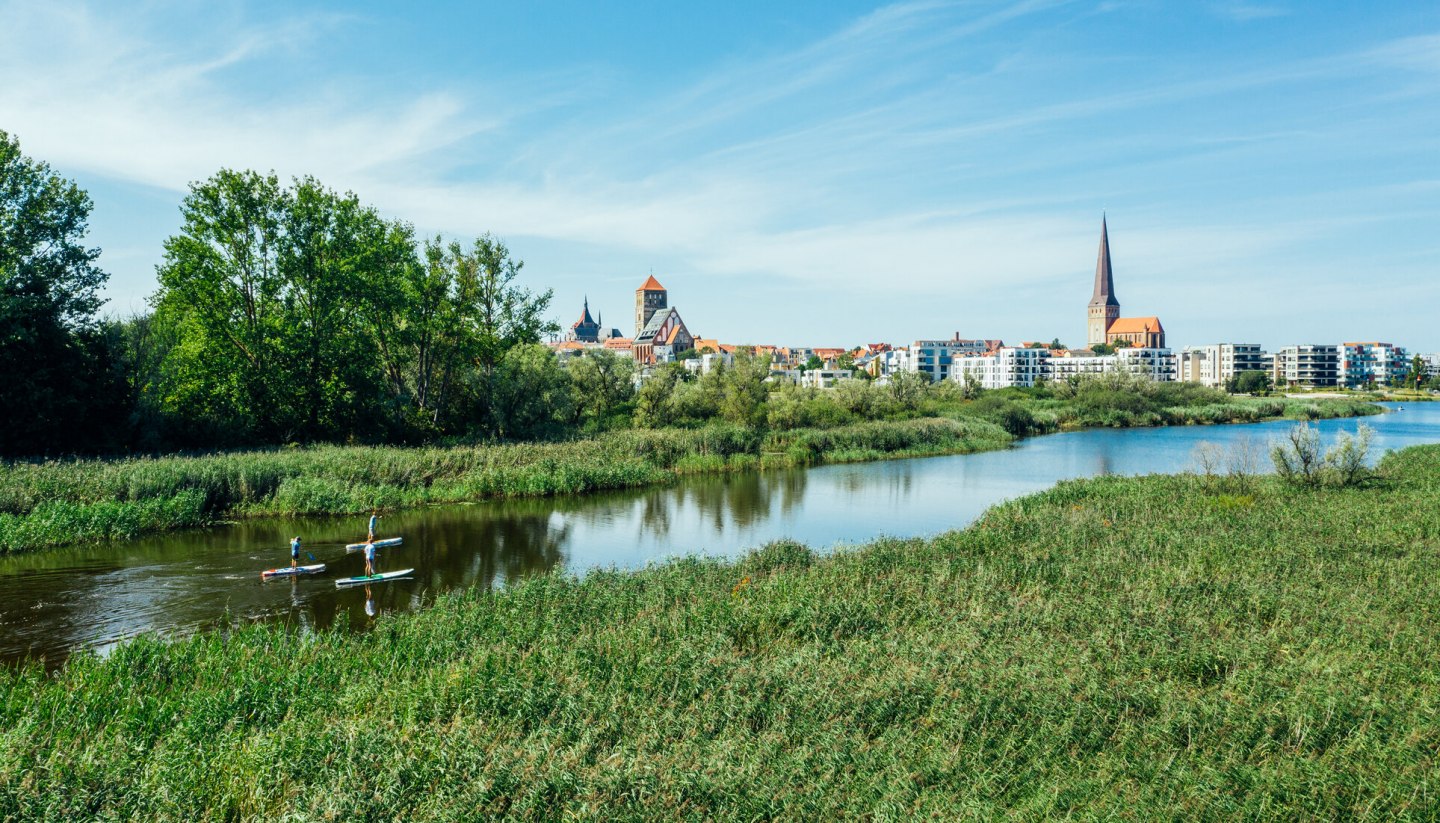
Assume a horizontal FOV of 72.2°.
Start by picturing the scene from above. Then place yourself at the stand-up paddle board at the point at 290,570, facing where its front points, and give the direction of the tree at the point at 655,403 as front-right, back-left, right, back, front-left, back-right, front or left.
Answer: front-left

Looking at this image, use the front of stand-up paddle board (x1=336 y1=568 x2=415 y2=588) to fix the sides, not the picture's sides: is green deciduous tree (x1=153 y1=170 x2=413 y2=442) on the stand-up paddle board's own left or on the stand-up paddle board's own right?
on the stand-up paddle board's own left

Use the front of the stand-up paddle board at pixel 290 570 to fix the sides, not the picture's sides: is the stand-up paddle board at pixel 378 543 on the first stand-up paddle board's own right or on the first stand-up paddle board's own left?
on the first stand-up paddle board's own left

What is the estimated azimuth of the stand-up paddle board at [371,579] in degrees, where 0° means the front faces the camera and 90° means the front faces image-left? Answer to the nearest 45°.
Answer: approximately 270°

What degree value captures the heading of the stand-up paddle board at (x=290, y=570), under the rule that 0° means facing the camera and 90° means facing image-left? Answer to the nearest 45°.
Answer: approximately 270°

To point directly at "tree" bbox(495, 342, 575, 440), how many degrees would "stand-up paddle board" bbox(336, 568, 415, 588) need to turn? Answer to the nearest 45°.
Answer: approximately 90° to its left

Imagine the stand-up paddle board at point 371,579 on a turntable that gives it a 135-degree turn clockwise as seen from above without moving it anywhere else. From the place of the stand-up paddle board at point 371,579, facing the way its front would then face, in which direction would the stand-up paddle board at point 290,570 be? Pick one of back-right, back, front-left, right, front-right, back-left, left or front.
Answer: right

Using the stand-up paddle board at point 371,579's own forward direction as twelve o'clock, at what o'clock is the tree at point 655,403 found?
The tree is roughly at 10 o'clock from the stand-up paddle board.

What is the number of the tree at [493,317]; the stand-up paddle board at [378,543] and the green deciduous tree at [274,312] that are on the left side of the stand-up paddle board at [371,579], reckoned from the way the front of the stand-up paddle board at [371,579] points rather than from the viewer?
3

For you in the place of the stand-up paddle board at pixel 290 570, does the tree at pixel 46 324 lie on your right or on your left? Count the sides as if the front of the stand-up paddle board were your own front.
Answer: on your left

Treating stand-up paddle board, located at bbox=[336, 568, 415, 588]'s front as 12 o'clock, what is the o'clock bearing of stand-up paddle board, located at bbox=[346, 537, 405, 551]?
stand-up paddle board, located at bbox=[346, 537, 405, 551] is roughly at 9 o'clock from stand-up paddle board, located at bbox=[336, 568, 415, 588].
